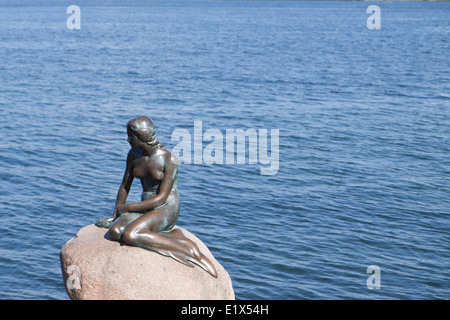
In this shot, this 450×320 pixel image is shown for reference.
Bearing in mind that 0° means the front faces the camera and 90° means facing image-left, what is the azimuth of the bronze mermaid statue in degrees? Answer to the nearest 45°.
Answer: approximately 45°
